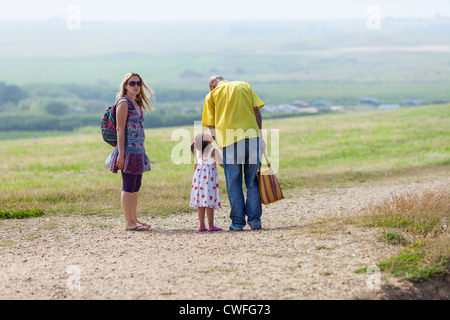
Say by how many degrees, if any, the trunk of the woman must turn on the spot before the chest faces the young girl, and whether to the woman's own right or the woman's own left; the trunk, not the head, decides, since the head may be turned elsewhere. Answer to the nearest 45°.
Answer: approximately 45° to the woman's own left

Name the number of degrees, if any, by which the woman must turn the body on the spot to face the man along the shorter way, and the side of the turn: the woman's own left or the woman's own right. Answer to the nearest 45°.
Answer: approximately 45° to the woman's own left

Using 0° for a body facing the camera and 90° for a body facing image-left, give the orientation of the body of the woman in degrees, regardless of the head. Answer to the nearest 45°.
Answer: approximately 315°

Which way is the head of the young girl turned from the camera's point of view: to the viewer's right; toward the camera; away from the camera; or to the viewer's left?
away from the camera
